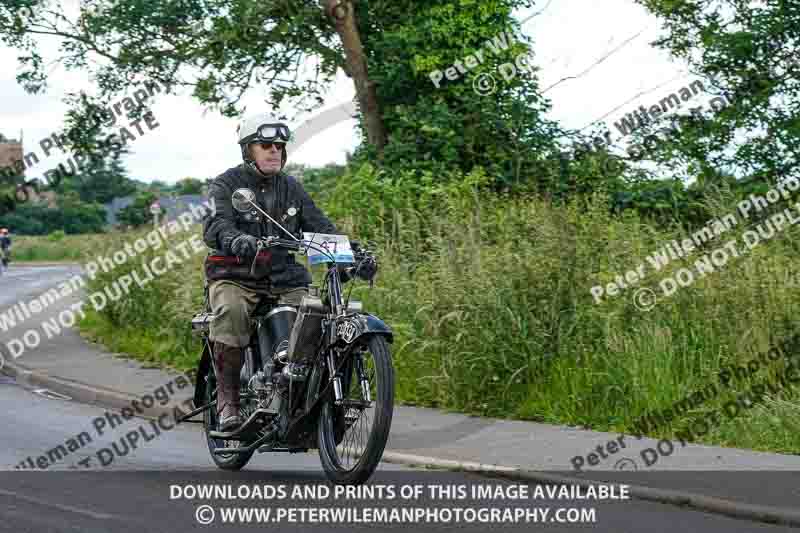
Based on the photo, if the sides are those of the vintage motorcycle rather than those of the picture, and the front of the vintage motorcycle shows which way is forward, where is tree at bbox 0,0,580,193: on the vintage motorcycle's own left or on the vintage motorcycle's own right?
on the vintage motorcycle's own left

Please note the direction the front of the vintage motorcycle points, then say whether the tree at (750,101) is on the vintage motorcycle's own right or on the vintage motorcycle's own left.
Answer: on the vintage motorcycle's own left

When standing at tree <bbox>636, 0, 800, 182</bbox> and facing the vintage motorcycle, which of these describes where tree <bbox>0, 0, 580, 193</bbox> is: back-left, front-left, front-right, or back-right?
front-right

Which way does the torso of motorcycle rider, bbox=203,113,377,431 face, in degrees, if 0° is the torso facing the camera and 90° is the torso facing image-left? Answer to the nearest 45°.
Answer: approximately 315°

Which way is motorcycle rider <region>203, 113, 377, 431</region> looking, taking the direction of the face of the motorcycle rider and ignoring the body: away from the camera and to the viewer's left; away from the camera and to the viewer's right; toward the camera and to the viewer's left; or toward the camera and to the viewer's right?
toward the camera and to the viewer's right

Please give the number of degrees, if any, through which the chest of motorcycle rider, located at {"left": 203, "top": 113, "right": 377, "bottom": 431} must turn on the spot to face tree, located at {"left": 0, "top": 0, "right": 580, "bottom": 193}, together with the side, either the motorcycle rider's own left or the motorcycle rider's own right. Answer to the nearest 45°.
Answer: approximately 135° to the motorcycle rider's own left

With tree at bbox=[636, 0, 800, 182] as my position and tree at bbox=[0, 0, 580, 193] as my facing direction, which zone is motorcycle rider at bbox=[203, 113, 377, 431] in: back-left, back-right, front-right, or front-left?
front-left
